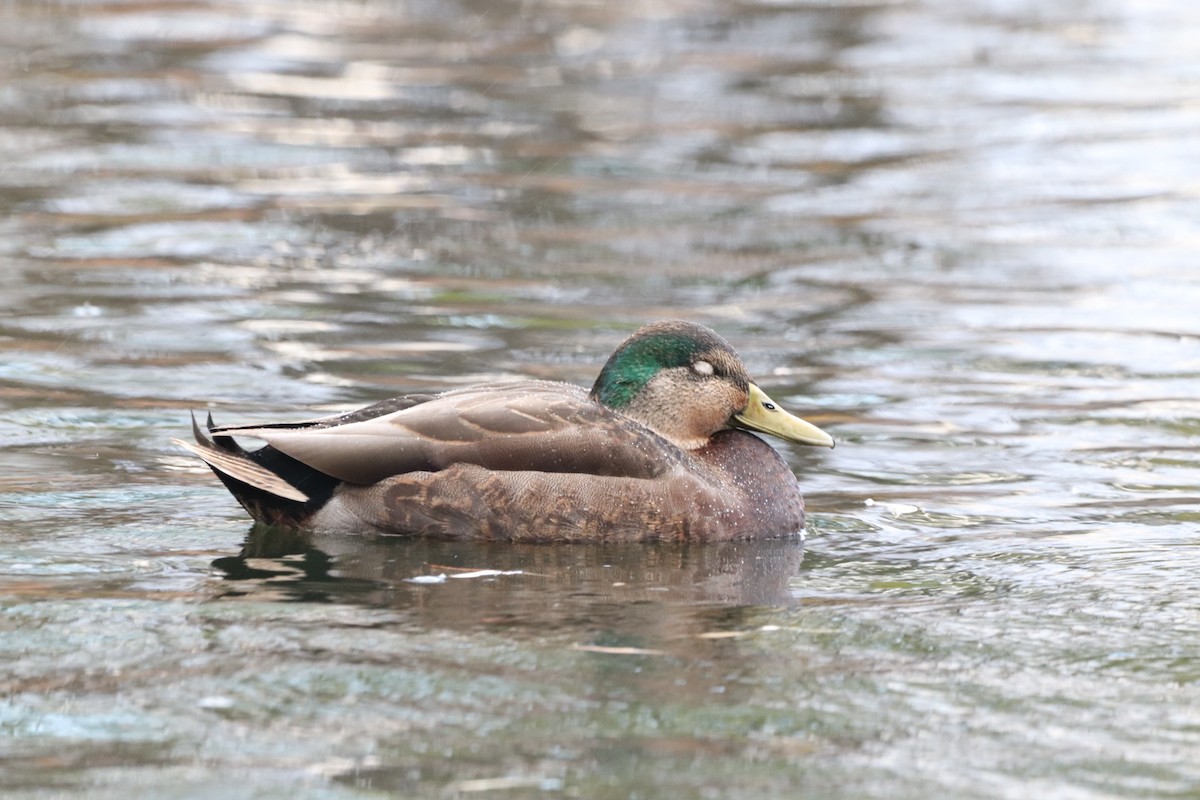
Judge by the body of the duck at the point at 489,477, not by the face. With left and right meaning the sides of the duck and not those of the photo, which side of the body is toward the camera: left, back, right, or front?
right
